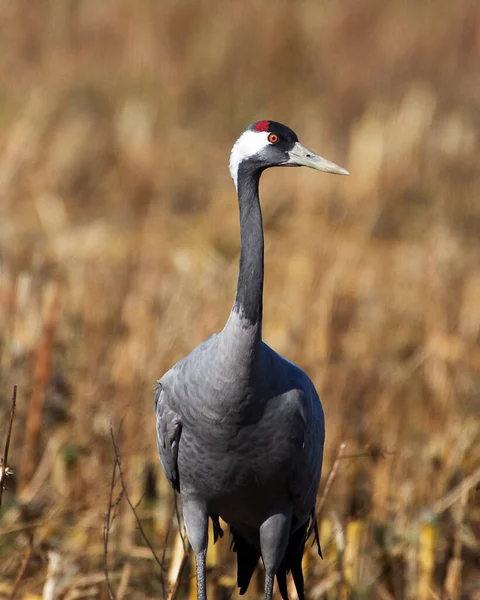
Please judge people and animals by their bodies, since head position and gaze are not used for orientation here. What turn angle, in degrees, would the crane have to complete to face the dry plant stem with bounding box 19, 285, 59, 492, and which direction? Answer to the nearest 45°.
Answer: approximately 135° to its right

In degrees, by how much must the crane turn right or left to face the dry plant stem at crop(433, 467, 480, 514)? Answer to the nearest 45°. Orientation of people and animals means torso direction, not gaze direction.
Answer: approximately 135° to its left

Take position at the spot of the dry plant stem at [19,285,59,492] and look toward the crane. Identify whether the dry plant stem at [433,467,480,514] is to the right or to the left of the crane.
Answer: left

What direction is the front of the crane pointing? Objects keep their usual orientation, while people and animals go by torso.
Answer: toward the camera
